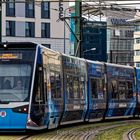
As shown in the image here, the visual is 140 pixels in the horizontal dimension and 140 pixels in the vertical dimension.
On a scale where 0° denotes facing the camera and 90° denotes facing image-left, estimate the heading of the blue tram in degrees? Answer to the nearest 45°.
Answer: approximately 45°
